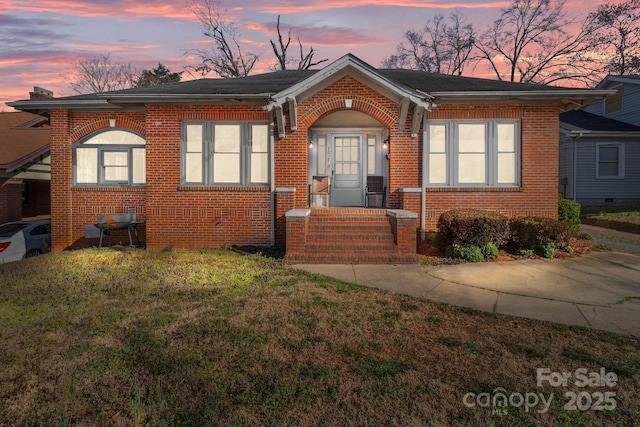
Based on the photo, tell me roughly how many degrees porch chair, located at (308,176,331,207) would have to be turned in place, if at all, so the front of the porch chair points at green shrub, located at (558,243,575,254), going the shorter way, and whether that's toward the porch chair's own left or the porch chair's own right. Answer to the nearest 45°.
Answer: approximately 45° to the porch chair's own left

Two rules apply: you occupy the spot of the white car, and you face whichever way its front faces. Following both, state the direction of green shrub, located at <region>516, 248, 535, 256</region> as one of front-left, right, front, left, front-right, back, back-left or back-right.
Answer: right

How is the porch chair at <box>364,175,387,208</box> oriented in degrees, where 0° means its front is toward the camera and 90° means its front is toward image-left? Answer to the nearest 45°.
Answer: approximately 0°

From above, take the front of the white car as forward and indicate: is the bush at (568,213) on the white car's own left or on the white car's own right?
on the white car's own right

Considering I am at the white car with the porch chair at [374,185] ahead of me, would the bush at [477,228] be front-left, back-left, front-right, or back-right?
front-right

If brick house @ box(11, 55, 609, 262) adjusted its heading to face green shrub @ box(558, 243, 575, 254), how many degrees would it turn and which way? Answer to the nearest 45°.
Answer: approximately 90° to its left

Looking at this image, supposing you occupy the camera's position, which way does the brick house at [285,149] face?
facing the viewer

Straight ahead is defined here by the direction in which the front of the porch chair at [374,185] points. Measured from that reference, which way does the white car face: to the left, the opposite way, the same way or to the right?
the opposite way

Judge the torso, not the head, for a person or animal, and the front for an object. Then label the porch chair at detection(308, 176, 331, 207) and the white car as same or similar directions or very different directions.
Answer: very different directions

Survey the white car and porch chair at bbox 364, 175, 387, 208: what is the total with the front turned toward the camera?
1

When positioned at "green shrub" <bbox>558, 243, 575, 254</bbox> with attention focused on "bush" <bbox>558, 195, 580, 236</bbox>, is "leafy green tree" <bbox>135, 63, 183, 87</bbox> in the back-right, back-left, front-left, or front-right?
front-left

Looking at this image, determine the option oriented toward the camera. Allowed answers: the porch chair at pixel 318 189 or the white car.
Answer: the porch chair

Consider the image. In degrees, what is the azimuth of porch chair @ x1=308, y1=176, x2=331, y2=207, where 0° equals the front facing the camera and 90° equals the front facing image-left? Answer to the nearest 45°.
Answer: approximately 0°

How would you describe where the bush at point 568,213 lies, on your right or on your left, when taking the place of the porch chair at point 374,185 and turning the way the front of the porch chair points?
on your left
